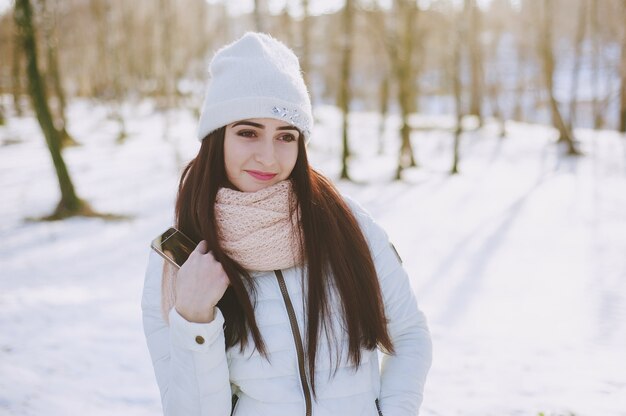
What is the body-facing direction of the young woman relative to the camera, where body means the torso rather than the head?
toward the camera
